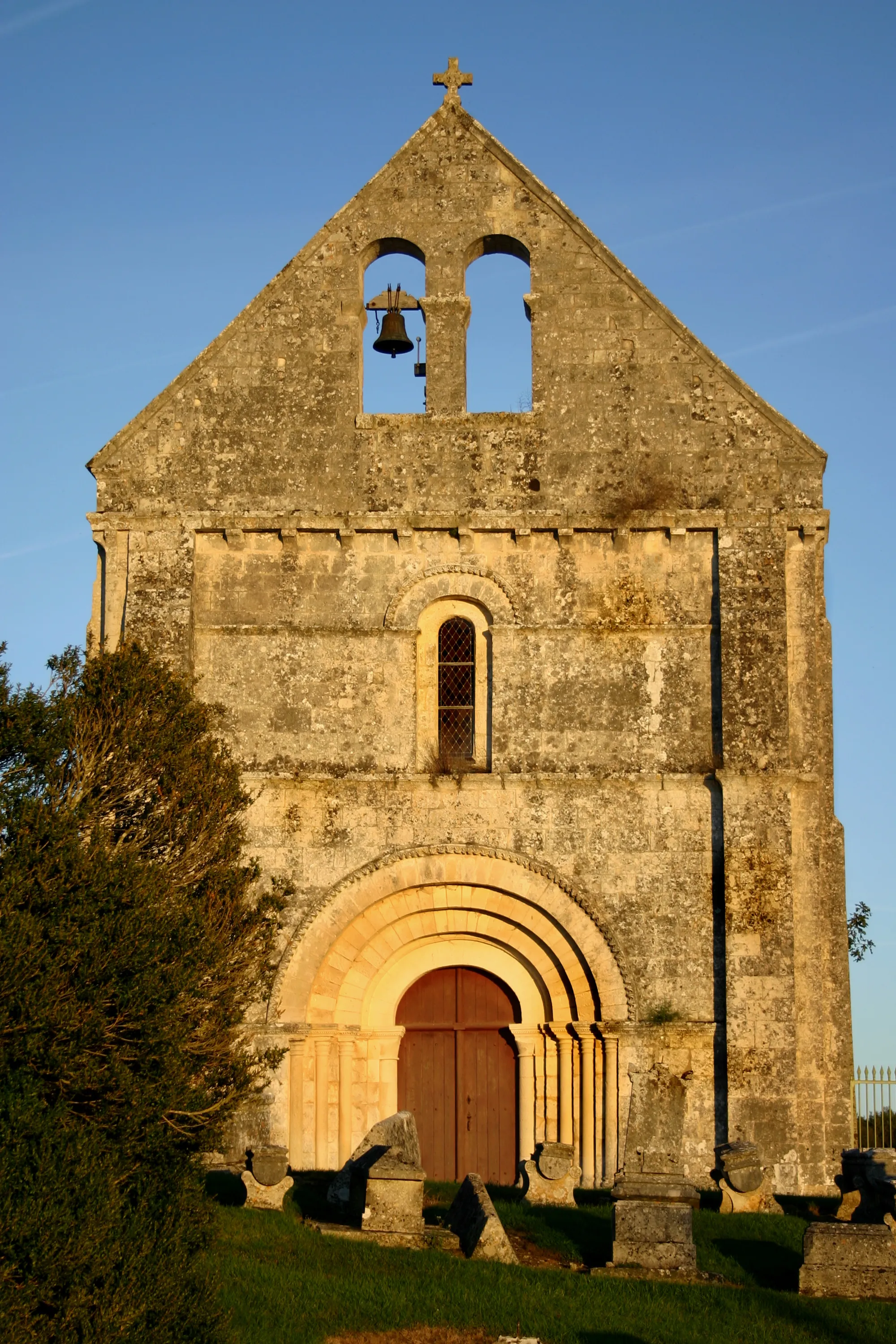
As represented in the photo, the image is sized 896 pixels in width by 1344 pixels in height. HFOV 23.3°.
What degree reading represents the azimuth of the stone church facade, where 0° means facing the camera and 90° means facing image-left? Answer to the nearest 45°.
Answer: approximately 0°

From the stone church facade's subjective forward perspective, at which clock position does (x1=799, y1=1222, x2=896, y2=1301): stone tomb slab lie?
The stone tomb slab is roughly at 11 o'clock from the stone church facade.
